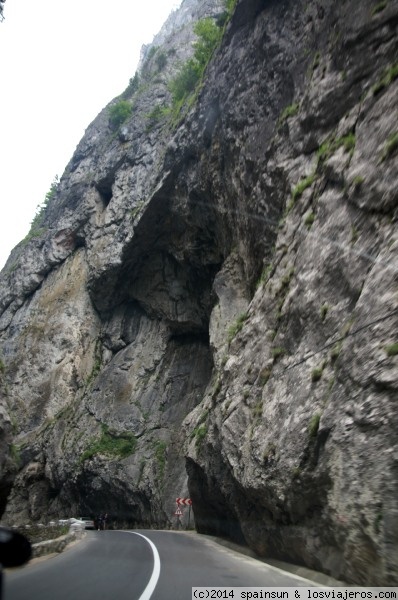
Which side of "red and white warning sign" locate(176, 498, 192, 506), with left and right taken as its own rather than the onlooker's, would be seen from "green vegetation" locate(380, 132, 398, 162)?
front

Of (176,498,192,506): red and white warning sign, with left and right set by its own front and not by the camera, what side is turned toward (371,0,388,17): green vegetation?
front

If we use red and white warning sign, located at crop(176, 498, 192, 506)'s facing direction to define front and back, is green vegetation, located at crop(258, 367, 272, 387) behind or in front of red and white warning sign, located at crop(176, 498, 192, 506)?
in front

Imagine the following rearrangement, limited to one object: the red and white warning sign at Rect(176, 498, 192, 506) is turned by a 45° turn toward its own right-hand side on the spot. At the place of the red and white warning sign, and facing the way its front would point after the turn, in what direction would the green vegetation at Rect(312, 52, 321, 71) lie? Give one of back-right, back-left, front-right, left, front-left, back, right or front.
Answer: front-left

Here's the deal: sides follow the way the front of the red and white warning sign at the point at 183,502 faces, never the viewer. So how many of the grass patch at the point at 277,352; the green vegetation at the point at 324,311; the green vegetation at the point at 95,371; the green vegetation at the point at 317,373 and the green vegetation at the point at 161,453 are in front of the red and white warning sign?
3

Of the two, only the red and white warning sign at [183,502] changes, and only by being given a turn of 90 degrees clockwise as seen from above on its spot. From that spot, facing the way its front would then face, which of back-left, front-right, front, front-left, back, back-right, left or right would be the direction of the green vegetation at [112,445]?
front-right

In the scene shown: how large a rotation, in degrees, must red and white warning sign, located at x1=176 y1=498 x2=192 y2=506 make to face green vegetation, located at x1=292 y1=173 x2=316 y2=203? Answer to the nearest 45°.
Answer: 0° — it already faces it

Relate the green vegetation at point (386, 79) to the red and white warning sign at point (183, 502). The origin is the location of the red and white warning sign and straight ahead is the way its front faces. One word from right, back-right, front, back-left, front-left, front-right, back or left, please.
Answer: front

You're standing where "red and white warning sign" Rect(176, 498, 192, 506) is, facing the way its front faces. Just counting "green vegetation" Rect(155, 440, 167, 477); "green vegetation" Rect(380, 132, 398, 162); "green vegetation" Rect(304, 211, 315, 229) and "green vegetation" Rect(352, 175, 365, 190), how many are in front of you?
3

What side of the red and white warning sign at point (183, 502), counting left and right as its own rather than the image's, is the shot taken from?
front

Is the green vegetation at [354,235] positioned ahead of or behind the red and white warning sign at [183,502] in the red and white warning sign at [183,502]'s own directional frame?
ahead

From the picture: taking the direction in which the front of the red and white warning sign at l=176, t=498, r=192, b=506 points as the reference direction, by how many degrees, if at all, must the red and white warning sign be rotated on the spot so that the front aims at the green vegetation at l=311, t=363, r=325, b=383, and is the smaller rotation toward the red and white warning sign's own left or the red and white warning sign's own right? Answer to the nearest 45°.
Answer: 0° — it already faces it

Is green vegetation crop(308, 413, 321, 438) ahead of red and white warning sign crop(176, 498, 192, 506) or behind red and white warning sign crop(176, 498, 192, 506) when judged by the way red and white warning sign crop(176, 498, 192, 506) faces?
ahead
